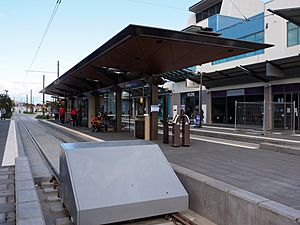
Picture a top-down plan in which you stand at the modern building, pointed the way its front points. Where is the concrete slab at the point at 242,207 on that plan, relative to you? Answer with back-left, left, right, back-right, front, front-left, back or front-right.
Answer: front-left

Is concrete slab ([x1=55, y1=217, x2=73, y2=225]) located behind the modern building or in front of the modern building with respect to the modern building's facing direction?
in front

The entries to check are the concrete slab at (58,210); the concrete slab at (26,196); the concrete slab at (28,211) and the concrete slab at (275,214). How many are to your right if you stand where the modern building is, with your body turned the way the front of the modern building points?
0

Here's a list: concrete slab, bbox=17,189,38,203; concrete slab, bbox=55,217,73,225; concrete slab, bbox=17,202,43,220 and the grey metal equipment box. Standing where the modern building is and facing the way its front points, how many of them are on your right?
0

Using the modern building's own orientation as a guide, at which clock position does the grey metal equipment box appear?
The grey metal equipment box is roughly at 11 o'clock from the modern building.

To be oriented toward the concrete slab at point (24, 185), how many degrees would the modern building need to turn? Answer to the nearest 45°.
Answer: approximately 45° to its left

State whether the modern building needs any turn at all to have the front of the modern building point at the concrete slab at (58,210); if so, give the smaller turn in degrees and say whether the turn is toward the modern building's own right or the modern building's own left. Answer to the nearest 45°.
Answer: approximately 45° to the modern building's own left

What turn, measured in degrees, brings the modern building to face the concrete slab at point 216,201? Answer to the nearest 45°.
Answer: approximately 45° to its left

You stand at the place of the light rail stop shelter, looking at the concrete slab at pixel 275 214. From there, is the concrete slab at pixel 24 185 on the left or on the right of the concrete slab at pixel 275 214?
right

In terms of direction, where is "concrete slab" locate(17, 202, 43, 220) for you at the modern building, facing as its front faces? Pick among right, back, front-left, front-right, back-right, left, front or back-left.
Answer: front-left
